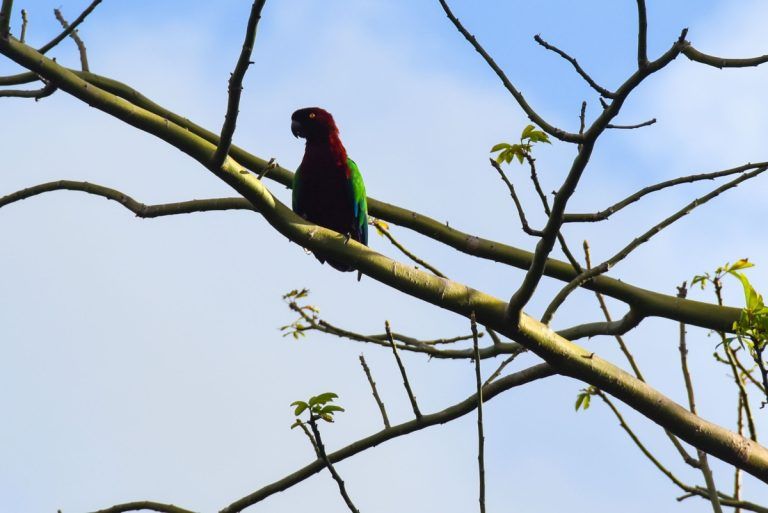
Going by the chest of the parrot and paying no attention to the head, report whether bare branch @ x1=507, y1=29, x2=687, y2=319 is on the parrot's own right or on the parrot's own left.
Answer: on the parrot's own left

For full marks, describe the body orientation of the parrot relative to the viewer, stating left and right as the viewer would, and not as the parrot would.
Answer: facing the viewer and to the left of the viewer

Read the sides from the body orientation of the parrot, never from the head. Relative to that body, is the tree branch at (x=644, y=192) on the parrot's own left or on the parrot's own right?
on the parrot's own left

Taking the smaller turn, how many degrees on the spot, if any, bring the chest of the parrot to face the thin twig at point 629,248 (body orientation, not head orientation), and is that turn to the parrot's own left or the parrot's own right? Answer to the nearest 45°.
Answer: approximately 90° to the parrot's own left
